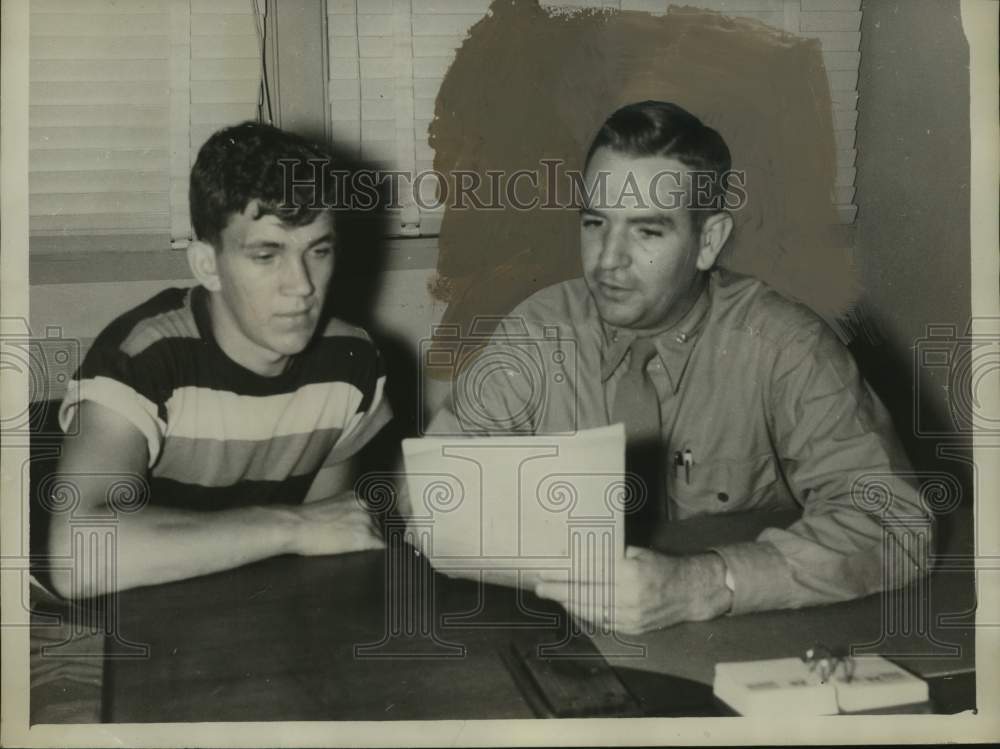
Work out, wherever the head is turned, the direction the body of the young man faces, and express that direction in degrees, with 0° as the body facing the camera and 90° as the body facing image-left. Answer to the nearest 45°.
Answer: approximately 315°

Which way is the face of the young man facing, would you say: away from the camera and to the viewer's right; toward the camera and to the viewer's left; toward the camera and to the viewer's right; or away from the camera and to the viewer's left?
toward the camera and to the viewer's right
